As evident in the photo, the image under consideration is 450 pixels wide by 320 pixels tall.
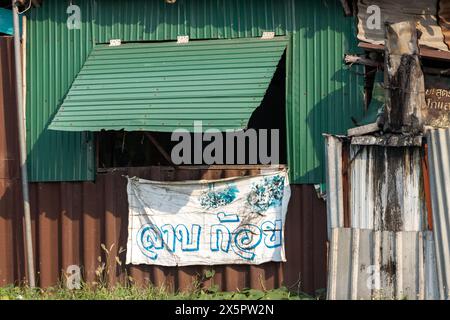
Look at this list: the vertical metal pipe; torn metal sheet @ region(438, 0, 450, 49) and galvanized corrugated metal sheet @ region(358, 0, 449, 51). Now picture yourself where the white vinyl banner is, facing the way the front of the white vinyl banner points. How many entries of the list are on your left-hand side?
2

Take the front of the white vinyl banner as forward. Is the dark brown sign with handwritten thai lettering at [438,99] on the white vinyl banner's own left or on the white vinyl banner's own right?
on the white vinyl banner's own left

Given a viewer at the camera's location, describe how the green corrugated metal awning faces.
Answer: facing the viewer

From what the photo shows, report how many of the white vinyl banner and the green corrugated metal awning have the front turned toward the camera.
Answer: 2

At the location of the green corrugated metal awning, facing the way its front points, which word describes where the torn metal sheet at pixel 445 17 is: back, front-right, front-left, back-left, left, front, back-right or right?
left

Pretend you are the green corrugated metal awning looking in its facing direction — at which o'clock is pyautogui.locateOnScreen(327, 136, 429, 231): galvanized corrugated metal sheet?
The galvanized corrugated metal sheet is roughly at 10 o'clock from the green corrugated metal awning.

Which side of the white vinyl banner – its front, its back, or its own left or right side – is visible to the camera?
front

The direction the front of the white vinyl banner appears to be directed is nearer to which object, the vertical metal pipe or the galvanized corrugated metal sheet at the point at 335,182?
the galvanized corrugated metal sheet

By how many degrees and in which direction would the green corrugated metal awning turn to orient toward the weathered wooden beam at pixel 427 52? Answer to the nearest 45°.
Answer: approximately 90° to its left
